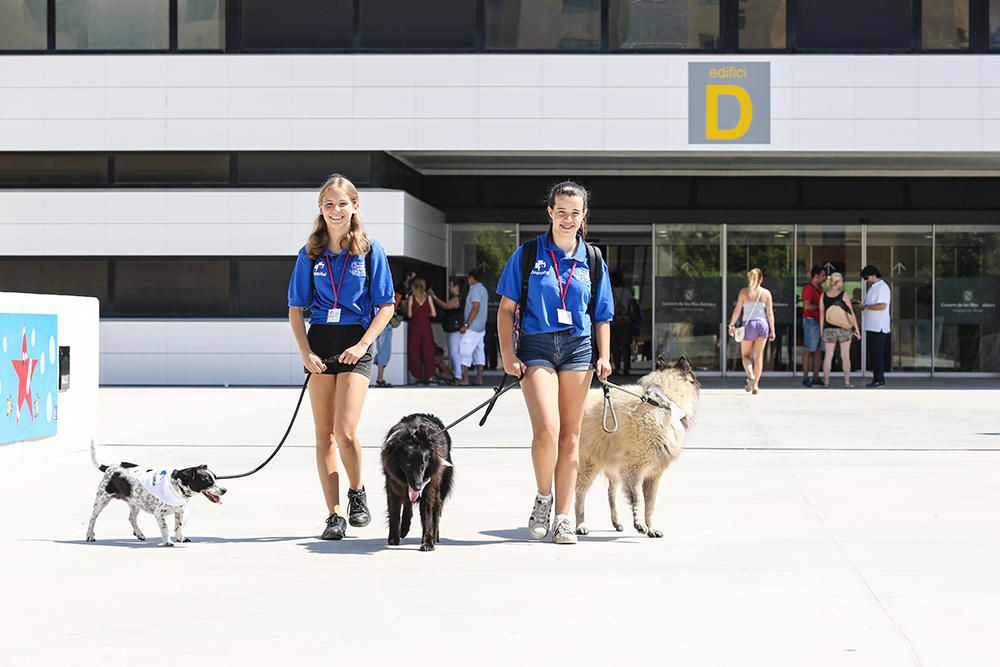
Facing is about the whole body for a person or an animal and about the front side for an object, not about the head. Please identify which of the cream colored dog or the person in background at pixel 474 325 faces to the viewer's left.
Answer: the person in background

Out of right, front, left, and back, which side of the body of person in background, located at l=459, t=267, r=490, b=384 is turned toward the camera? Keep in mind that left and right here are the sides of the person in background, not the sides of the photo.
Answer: left

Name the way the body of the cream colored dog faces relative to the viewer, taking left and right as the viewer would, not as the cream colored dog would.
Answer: facing to the right of the viewer

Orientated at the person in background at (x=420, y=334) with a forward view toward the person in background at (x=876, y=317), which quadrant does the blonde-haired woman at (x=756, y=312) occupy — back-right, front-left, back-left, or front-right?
front-right

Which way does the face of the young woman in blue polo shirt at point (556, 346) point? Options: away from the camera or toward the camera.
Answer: toward the camera

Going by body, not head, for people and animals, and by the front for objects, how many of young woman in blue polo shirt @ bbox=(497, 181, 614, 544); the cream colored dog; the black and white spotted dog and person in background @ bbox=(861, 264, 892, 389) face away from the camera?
0

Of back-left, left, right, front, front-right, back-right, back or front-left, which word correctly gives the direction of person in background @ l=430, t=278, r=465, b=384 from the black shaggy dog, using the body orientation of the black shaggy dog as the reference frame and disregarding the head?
back

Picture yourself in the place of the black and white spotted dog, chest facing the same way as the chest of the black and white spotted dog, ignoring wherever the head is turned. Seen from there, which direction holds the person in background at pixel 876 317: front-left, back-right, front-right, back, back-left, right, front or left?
front-left

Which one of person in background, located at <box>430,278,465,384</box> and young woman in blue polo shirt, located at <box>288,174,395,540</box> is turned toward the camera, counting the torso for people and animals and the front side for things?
the young woman in blue polo shirt
